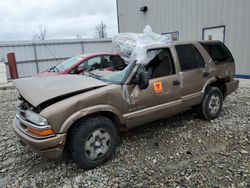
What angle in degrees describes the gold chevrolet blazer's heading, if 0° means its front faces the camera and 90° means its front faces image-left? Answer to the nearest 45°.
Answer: approximately 45°
